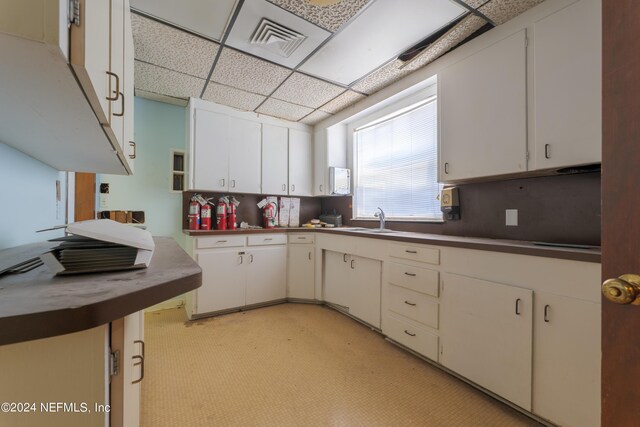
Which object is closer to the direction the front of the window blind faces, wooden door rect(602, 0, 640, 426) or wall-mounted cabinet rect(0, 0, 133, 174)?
the wall-mounted cabinet

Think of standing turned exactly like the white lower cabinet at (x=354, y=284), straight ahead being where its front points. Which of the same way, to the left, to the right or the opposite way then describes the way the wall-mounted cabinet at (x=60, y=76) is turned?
the opposite way

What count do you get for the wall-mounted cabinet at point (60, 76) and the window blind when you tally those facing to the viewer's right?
1

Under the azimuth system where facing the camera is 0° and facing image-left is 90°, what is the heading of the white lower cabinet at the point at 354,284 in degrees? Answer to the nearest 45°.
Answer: approximately 45°

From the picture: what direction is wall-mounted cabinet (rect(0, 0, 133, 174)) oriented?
to the viewer's right

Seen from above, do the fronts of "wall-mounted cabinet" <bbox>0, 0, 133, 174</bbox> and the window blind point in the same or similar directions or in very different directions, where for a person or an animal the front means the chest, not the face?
very different directions

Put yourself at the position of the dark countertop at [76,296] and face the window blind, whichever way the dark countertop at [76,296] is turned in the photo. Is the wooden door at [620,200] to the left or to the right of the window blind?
right

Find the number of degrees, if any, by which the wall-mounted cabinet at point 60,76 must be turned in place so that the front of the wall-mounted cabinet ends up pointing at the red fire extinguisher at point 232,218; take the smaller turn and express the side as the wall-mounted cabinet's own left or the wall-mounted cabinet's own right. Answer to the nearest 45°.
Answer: approximately 45° to the wall-mounted cabinet's own left

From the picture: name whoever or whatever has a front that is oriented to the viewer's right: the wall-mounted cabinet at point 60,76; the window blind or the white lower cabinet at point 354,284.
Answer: the wall-mounted cabinet

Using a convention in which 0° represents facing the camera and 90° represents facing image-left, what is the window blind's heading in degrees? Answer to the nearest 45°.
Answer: approximately 45°
